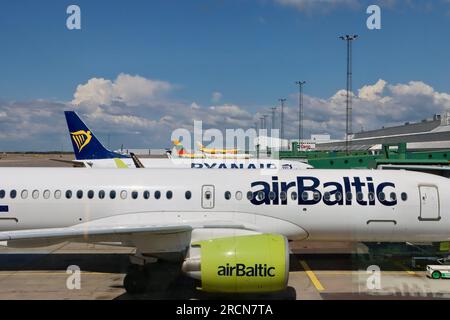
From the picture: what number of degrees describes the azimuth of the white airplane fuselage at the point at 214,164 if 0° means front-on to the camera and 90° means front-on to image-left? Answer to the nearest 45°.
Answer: approximately 270°

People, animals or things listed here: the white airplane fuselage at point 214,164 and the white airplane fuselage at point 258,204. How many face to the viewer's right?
2

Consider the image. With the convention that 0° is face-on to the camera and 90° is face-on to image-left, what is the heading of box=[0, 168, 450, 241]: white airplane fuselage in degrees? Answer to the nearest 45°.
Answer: approximately 270°

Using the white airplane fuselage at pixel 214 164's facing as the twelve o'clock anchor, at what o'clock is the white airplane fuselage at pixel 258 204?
the white airplane fuselage at pixel 258 204 is roughly at 3 o'clock from the white airplane fuselage at pixel 214 164.

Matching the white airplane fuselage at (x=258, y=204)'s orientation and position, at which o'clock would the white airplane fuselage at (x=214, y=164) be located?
the white airplane fuselage at (x=214, y=164) is roughly at 9 o'clock from the white airplane fuselage at (x=258, y=204).
